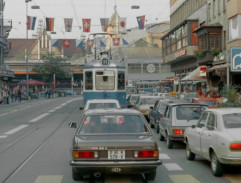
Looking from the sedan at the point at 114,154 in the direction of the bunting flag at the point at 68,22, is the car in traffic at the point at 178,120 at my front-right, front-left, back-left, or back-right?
front-right

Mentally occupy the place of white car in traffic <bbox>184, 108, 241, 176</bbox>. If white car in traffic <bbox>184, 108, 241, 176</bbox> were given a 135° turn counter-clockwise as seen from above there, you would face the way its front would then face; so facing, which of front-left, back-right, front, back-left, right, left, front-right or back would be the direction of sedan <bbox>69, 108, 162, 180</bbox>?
front-right

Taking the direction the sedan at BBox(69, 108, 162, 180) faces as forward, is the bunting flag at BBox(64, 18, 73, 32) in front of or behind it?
in front

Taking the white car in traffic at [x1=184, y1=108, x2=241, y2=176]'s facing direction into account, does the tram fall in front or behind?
in front

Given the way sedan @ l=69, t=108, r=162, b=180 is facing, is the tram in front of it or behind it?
in front

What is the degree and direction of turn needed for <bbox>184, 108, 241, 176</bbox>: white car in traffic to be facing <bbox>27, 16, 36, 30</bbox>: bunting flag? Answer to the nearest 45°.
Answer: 0° — it already faces it

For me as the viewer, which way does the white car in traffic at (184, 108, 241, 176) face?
facing away from the viewer and to the left of the viewer

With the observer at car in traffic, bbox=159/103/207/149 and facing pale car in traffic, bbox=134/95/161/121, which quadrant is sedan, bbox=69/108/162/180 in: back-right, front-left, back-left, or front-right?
back-left

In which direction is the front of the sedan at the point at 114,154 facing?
away from the camera
